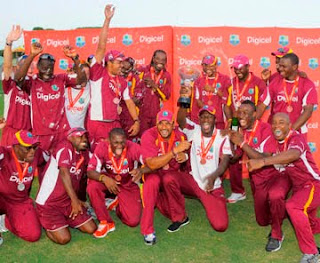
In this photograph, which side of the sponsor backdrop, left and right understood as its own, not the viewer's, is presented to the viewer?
front
